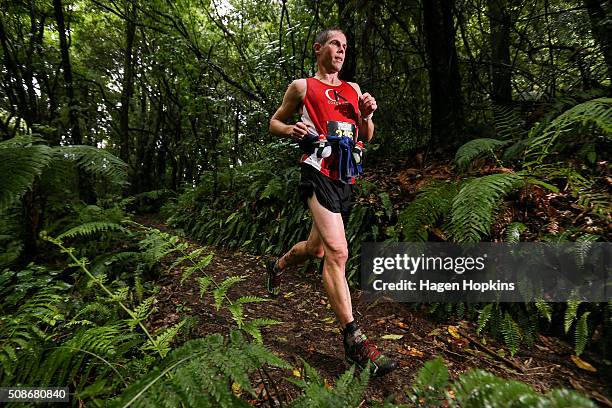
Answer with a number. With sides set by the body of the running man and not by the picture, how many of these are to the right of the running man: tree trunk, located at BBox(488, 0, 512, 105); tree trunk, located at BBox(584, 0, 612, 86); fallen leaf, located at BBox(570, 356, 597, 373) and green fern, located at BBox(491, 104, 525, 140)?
0

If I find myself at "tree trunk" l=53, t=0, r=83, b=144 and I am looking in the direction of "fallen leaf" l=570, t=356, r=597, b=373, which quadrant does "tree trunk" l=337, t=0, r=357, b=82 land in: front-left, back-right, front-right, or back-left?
front-left

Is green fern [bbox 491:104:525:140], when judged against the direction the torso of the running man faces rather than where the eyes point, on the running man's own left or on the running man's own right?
on the running man's own left

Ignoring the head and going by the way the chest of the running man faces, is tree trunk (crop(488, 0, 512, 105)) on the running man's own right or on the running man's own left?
on the running man's own left

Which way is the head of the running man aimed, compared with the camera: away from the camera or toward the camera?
toward the camera

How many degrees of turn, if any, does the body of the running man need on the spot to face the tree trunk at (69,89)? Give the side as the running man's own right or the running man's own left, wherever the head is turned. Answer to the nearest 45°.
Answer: approximately 180°

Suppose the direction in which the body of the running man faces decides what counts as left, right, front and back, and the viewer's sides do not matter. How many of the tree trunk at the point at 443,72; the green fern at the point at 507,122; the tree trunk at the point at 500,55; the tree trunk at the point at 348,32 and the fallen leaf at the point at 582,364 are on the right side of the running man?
0

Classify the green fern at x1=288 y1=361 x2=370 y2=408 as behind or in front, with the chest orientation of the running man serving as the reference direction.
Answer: in front

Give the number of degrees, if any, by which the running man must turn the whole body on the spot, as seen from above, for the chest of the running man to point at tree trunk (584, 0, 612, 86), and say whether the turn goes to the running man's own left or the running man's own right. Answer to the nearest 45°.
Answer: approximately 90° to the running man's own left

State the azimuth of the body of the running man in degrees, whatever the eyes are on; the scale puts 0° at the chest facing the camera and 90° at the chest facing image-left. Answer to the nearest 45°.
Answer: approximately 315°

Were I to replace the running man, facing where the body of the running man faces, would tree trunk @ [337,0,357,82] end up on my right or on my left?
on my left

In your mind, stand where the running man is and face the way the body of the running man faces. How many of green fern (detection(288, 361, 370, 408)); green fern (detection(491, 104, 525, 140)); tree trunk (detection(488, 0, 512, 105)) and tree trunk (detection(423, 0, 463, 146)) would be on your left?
3

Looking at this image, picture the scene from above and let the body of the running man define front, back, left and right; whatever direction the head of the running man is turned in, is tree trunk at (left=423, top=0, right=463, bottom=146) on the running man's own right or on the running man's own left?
on the running man's own left

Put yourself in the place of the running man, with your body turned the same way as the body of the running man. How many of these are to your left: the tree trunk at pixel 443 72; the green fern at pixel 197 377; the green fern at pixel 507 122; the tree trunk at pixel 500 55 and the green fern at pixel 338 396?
3

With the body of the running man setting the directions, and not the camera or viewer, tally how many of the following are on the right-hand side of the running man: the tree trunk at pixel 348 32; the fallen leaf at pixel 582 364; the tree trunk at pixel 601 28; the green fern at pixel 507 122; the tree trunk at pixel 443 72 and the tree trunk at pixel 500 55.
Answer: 0
